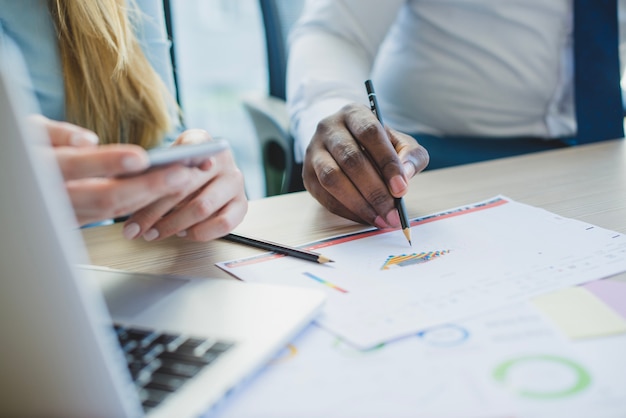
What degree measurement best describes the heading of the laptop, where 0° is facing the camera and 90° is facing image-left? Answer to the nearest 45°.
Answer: approximately 225°
